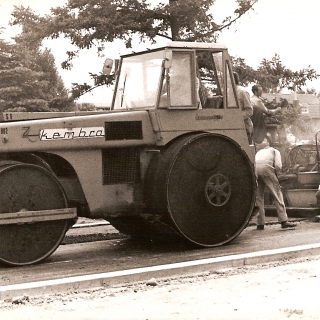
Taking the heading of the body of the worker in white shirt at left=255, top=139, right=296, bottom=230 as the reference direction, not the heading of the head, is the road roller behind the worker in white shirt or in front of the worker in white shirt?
behind

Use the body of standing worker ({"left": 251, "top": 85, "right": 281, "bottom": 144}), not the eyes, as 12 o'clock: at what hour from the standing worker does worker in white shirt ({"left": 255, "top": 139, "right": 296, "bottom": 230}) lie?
The worker in white shirt is roughly at 3 o'clock from the standing worker.

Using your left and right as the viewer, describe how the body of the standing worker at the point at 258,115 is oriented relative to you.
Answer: facing to the right of the viewer

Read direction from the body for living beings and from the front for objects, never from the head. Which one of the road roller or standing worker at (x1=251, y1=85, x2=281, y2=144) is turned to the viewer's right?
the standing worker

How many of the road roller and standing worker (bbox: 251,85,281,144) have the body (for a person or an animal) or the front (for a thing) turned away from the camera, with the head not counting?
0
